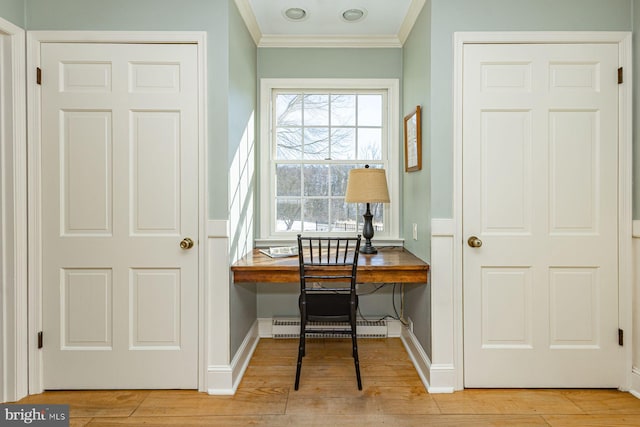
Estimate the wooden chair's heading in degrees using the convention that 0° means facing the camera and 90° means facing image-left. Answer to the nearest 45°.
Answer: approximately 180°

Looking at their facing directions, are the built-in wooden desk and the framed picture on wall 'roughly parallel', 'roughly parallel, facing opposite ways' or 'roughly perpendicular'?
roughly perpendicular

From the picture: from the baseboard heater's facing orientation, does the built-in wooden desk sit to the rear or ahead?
ahead

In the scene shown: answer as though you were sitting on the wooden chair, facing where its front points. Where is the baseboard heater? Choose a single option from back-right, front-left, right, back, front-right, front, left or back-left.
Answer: front

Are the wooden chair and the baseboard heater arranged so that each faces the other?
yes

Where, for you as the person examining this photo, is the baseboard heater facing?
facing the viewer

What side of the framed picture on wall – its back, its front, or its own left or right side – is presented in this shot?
left

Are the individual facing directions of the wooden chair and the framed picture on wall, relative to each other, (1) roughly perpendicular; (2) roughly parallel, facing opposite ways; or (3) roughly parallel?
roughly perpendicular
